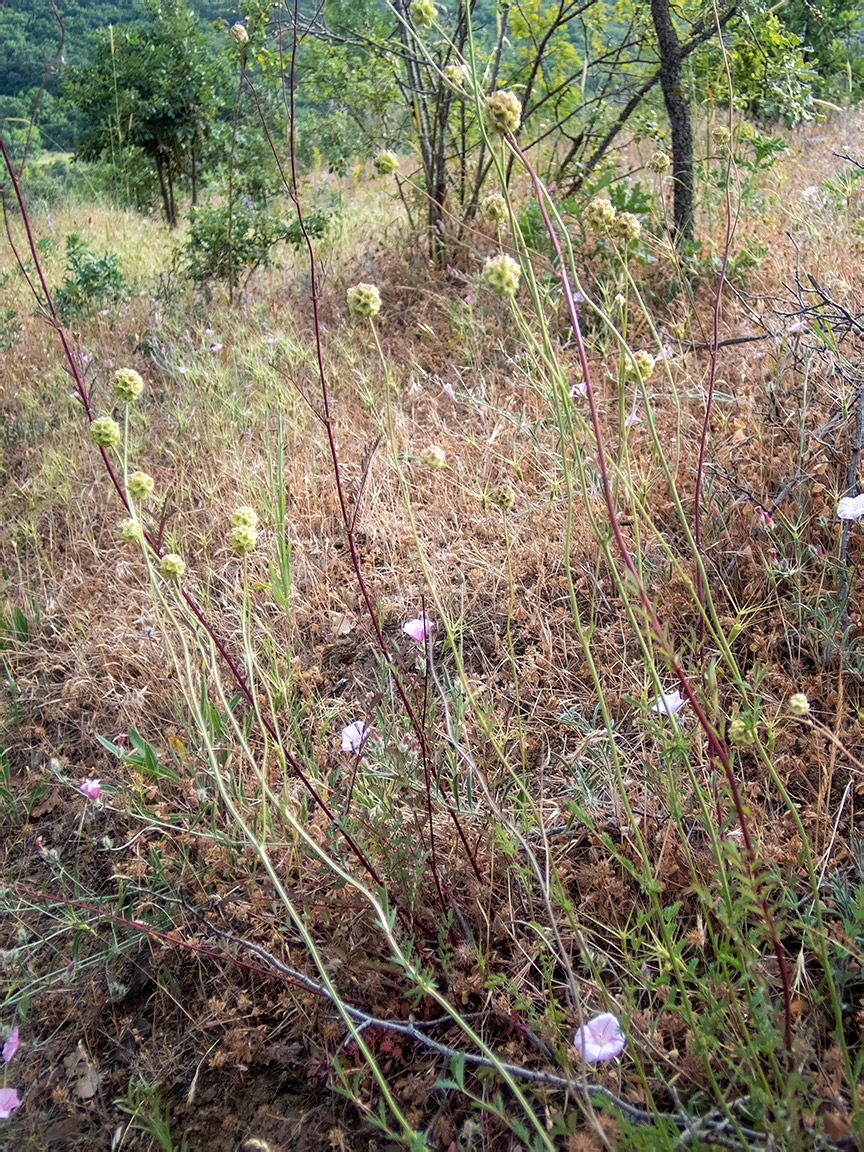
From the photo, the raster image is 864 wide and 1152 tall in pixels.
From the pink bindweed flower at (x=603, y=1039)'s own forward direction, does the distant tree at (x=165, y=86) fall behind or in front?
behind

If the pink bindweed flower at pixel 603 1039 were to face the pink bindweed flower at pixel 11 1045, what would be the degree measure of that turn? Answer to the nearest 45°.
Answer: approximately 90° to its right

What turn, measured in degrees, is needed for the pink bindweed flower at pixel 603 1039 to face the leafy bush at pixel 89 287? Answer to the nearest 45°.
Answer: approximately 135° to its right

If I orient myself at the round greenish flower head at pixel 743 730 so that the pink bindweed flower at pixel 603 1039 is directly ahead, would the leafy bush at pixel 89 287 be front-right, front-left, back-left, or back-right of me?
back-right

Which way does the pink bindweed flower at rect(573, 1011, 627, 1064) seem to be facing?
toward the camera
